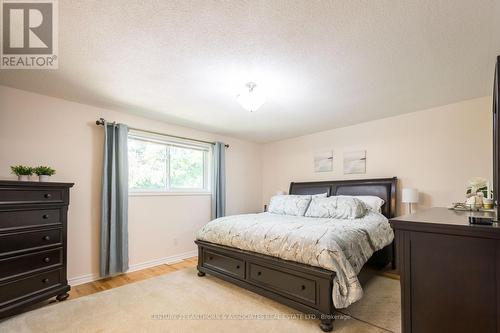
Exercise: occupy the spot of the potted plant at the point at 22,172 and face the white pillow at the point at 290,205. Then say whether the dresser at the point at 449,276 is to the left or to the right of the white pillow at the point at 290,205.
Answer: right

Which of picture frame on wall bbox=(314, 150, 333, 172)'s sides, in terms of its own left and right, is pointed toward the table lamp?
left

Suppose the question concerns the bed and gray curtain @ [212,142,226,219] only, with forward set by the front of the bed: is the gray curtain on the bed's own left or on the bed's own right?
on the bed's own right

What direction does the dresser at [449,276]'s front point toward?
to the viewer's left

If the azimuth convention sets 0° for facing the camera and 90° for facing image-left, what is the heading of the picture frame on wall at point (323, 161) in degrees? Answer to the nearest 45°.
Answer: approximately 45°

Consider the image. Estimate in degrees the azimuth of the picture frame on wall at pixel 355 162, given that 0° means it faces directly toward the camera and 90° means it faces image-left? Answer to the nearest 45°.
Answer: approximately 45°

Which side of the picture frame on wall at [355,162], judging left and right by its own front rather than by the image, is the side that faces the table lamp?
left

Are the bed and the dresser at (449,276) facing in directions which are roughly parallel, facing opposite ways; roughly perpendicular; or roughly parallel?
roughly perpendicular
